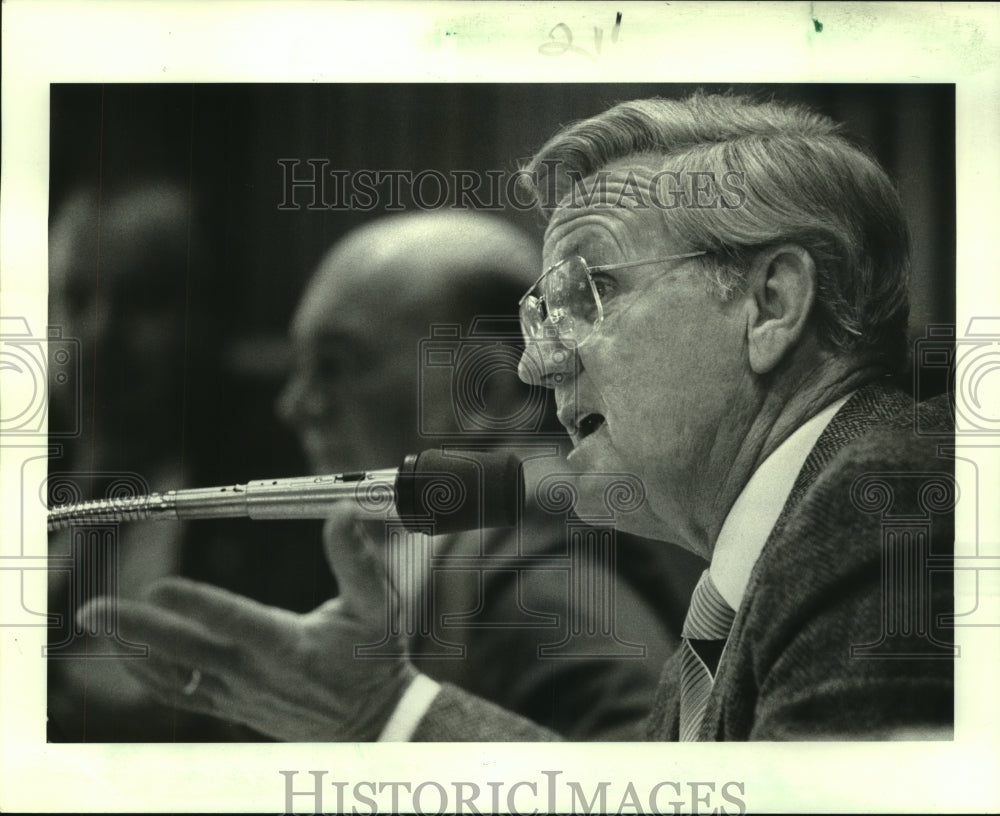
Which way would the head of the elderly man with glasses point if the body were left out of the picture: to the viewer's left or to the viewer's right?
to the viewer's left

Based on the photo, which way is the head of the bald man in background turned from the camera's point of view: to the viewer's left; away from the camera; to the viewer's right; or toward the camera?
to the viewer's left

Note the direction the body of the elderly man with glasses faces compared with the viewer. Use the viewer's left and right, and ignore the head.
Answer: facing to the left of the viewer

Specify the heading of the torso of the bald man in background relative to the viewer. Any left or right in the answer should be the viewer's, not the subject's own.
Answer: facing to the left of the viewer
